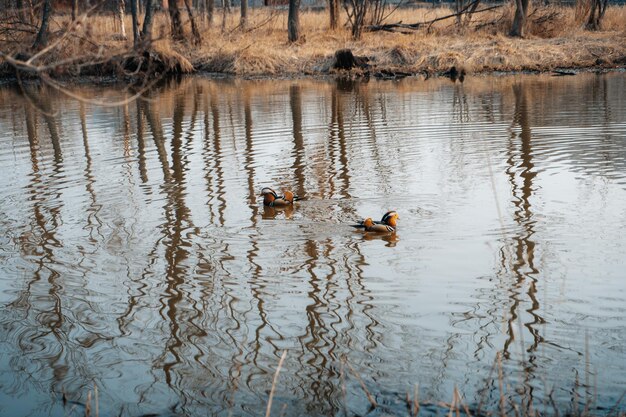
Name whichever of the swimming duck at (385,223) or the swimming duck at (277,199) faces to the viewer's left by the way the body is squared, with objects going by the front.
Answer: the swimming duck at (277,199)

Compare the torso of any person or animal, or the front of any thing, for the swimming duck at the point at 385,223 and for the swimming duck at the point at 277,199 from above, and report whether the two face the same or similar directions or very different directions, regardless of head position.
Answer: very different directions

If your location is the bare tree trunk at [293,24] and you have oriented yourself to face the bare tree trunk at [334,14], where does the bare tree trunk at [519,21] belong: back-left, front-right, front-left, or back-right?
front-right

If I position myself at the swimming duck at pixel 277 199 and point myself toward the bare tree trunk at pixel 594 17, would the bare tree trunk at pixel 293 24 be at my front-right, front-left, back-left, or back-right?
front-left

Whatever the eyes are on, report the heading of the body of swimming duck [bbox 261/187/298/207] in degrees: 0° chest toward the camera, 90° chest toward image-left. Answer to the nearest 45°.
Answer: approximately 90°

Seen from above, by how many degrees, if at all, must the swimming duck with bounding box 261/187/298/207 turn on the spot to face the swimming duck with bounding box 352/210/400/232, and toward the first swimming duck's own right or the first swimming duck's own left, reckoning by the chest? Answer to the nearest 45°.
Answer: approximately 135° to the first swimming duck's own left

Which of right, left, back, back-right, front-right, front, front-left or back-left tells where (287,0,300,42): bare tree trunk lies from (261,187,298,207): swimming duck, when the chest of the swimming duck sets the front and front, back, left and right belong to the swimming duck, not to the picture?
right

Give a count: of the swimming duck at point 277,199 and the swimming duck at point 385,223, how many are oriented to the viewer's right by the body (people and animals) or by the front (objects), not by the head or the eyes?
1

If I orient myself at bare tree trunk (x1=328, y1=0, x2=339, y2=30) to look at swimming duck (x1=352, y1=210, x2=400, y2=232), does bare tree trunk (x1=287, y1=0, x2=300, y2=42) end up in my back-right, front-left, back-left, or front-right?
front-right

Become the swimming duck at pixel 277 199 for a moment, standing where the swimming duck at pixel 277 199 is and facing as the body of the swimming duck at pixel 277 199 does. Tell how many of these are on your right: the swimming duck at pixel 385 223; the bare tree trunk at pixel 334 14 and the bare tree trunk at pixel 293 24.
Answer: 2

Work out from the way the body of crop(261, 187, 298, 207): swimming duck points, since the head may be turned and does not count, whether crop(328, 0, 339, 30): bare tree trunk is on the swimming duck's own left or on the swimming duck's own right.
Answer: on the swimming duck's own right

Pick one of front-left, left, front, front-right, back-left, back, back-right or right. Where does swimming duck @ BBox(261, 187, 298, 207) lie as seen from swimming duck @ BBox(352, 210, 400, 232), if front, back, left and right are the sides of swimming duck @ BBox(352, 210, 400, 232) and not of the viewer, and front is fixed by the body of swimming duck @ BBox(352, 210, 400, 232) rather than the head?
back-left

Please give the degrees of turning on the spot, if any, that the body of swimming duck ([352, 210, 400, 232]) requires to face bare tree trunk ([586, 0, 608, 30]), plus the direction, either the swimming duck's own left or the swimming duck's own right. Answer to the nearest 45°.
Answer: approximately 90° to the swimming duck's own left

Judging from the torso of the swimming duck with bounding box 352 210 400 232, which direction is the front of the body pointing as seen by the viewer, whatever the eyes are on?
to the viewer's right
